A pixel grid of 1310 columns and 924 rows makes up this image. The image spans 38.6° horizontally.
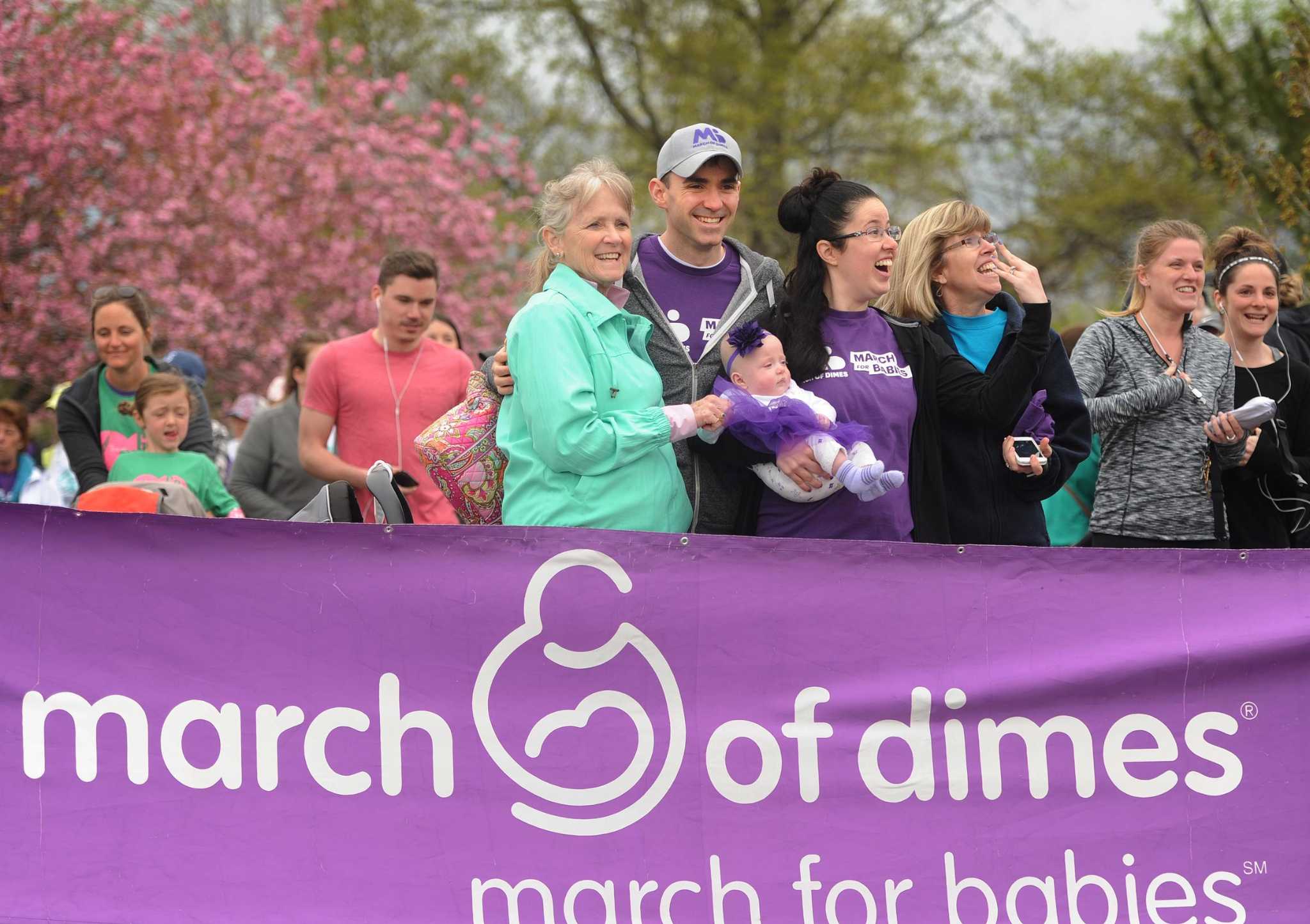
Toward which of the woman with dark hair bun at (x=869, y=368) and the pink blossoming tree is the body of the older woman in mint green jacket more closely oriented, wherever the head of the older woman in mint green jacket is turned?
the woman with dark hair bun

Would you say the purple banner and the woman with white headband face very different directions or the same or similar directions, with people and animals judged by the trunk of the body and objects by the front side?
same or similar directions

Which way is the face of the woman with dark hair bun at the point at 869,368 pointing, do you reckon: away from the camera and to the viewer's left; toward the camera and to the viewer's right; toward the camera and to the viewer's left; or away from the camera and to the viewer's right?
toward the camera and to the viewer's right

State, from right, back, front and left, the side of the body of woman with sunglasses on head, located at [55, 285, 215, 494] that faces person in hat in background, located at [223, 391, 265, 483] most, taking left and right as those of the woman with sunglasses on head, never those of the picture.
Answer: back

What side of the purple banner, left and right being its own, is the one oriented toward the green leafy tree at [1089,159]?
back

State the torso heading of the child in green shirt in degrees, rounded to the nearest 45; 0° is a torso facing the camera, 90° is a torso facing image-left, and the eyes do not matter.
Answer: approximately 0°

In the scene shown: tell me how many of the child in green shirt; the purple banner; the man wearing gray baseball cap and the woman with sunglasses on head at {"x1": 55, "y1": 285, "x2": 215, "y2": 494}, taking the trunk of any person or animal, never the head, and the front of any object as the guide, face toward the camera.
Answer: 4

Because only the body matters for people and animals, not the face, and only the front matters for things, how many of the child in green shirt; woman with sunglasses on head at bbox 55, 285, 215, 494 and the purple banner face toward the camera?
3

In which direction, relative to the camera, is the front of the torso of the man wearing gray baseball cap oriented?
toward the camera

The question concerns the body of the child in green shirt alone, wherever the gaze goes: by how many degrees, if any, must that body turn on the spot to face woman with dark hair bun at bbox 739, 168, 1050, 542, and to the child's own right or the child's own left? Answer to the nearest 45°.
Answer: approximately 45° to the child's own left

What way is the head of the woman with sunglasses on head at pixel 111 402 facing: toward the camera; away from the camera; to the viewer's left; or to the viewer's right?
toward the camera

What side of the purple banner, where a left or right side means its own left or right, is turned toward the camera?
front

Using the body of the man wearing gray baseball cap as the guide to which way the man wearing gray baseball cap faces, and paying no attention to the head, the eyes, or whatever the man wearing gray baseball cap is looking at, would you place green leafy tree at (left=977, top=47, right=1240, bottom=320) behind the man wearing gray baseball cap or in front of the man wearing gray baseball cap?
behind

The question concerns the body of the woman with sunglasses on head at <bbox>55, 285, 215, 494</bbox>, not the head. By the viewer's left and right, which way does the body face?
facing the viewer

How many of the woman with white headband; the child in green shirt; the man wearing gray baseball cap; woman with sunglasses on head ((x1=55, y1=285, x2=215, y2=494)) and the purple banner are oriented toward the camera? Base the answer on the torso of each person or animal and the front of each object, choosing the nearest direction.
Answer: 5

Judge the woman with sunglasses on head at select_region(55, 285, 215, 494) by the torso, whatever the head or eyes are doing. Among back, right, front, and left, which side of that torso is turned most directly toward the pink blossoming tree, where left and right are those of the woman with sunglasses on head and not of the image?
back
